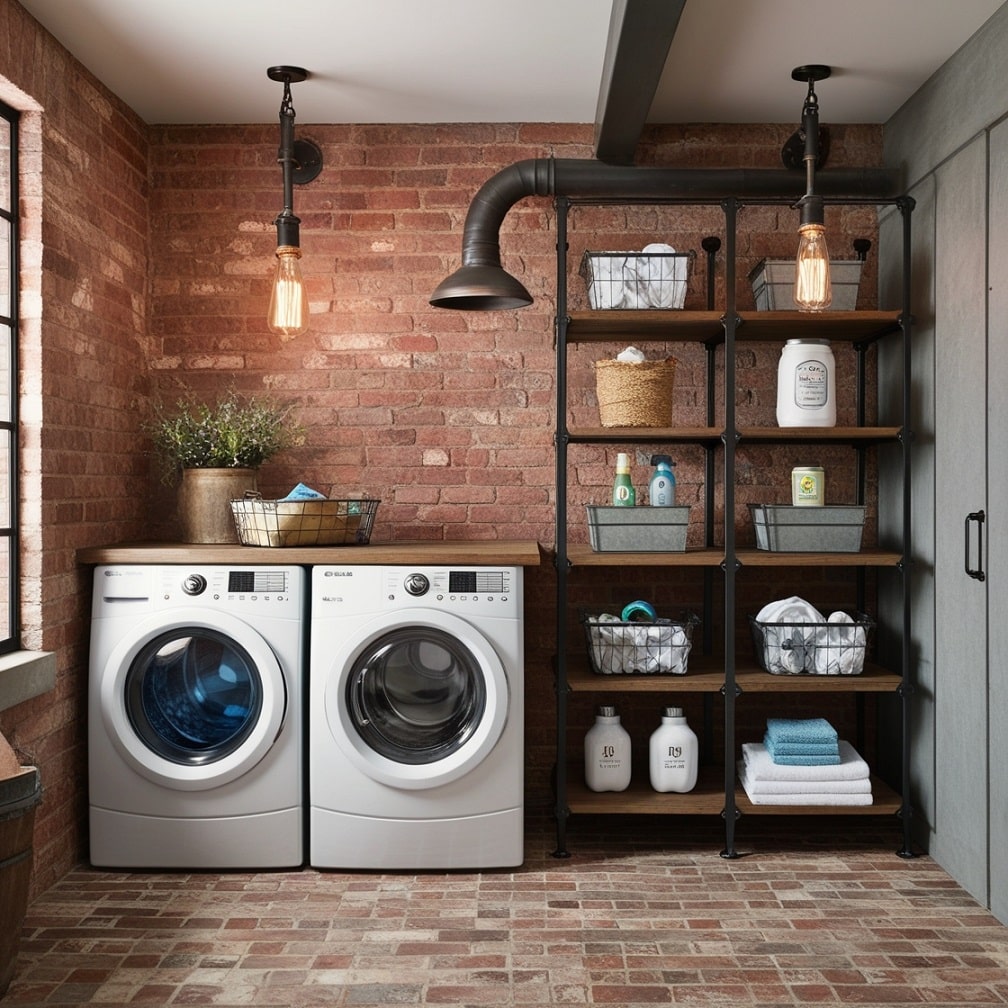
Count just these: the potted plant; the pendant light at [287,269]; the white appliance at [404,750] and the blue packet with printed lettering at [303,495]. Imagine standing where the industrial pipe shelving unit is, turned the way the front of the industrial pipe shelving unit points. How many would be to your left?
0

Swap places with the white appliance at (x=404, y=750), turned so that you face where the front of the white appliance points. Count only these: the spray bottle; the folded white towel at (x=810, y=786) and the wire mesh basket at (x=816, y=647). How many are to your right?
0

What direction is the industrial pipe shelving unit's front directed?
toward the camera

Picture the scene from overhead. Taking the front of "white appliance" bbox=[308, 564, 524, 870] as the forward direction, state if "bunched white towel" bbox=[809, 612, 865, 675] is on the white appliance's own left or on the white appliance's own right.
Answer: on the white appliance's own left

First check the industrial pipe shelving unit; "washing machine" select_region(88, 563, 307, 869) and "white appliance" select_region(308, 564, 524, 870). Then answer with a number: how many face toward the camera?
3

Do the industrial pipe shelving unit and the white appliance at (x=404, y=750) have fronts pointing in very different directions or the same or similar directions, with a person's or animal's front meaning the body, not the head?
same or similar directions

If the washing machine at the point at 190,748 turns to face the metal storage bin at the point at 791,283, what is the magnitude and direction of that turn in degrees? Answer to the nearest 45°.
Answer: approximately 90° to its left

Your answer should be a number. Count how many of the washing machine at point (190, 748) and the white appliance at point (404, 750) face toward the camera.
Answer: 2

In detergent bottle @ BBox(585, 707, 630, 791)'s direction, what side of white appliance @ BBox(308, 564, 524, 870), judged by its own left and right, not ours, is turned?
left

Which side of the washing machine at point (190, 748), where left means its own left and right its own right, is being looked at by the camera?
front

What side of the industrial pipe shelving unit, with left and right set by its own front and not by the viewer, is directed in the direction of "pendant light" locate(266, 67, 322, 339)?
right
